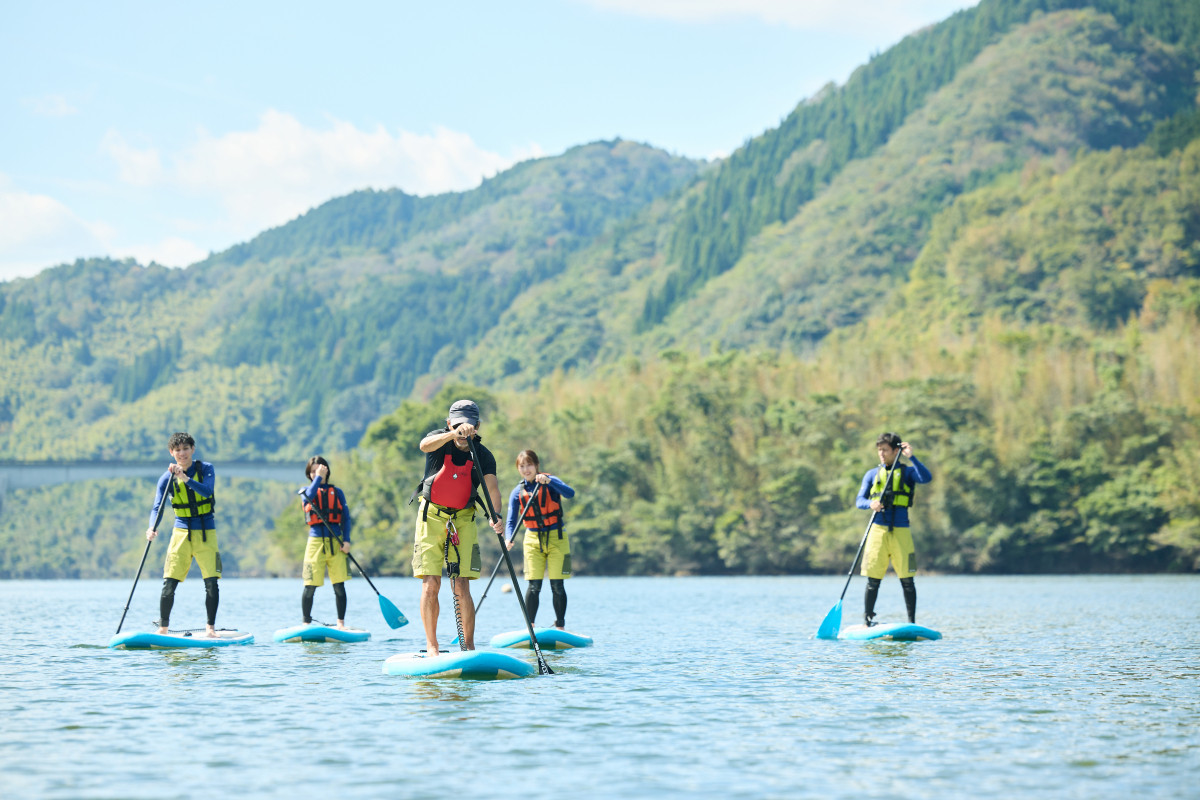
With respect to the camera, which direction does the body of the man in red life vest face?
toward the camera

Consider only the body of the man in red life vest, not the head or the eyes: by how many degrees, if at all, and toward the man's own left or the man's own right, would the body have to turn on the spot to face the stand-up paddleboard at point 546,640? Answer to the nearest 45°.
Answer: approximately 180°

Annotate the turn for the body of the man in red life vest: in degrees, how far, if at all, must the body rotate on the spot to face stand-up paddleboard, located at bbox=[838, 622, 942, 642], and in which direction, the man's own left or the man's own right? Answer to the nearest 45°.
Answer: approximately 135° to the man's own left

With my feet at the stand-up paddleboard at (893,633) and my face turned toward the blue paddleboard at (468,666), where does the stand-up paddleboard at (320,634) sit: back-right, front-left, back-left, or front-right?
front-right

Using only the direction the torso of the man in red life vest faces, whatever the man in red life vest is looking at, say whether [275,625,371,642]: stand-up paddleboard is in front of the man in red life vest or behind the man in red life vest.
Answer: behind

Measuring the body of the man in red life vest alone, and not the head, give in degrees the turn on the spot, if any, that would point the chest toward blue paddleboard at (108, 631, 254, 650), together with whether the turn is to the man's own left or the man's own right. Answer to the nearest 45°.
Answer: approximately 135° to the man's own right

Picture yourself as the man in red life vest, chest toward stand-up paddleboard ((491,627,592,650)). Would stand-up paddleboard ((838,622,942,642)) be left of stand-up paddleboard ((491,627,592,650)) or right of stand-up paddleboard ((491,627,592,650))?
right
